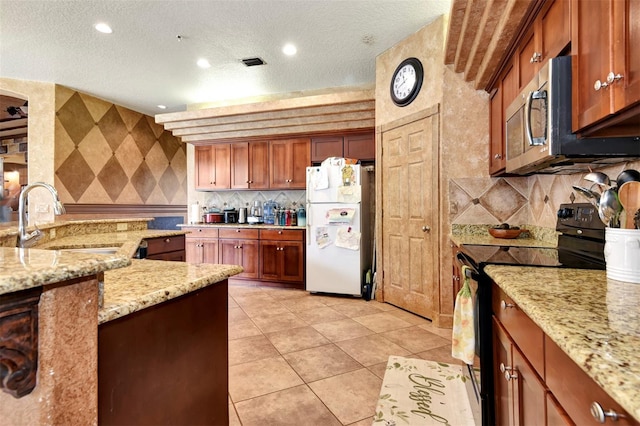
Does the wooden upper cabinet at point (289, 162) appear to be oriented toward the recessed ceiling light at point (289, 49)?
yes

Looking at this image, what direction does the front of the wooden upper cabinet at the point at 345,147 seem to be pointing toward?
toward the camera

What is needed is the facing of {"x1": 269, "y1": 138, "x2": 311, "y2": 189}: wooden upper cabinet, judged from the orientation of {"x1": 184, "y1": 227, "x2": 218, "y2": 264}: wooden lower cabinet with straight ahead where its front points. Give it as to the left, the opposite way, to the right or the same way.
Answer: the same way

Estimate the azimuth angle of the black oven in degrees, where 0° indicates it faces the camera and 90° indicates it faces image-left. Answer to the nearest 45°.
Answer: approximately 90°

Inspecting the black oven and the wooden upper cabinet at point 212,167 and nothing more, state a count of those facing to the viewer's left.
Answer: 1

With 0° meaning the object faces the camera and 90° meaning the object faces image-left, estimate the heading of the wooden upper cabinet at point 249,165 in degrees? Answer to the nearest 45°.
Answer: approximately 0°

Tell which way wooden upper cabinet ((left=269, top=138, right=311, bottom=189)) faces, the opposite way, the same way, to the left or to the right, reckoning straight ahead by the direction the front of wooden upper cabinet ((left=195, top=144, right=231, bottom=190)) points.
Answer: the same way

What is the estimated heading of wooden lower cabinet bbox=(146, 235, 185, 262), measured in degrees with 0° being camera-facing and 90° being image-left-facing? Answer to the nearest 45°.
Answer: approximately 315°

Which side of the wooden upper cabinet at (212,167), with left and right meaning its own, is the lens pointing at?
front

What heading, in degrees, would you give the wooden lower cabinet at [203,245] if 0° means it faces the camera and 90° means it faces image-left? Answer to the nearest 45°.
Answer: approximately 0°

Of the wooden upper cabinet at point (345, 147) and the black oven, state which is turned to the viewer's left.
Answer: the black oven

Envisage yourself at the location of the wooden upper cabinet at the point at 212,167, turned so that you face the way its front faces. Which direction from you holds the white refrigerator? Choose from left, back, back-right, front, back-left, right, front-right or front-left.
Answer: front-left

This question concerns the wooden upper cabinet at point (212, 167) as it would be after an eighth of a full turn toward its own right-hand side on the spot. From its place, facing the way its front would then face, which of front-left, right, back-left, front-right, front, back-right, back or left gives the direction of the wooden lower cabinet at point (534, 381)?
front-left

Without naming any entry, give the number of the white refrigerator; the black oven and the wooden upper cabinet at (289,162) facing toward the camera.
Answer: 2

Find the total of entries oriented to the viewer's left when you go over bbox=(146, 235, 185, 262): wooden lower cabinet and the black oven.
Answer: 1

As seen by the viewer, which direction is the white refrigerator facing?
toward the camera

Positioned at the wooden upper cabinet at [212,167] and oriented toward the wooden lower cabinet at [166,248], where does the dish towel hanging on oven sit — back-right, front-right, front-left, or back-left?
front-left

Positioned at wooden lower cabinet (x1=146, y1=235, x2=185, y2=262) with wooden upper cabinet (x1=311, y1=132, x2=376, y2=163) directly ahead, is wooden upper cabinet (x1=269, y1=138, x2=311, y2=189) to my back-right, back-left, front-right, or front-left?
front-left

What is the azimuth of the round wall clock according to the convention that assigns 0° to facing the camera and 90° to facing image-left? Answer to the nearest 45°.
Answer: approximately 45°

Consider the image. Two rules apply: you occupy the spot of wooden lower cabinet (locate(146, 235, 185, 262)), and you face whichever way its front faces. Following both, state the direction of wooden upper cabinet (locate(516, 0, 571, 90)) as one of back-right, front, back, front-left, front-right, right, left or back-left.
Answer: front
